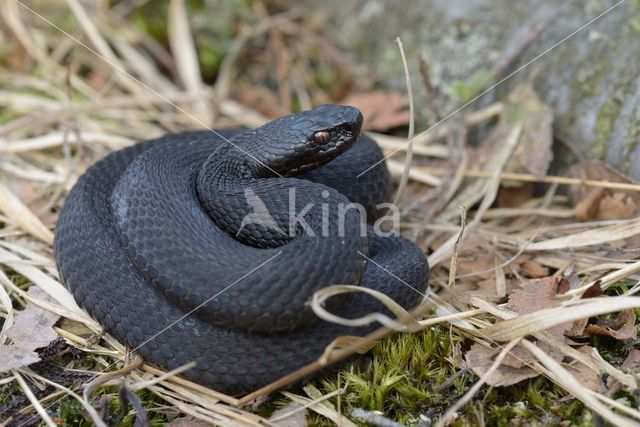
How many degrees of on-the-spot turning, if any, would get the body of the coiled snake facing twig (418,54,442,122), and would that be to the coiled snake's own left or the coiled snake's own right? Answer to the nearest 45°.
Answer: approximately 45° to the coiled snake's own left

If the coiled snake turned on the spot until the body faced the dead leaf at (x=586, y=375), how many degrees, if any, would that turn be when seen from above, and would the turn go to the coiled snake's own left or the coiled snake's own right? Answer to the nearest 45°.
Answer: approximately 45° to the coiled snake's own right

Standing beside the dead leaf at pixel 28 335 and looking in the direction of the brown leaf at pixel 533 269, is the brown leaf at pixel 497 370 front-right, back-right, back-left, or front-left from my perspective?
front-right

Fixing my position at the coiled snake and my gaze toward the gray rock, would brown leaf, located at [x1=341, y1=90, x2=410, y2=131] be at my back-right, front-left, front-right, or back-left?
front-left

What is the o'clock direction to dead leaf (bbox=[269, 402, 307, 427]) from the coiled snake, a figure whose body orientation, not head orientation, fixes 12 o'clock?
The dead leaf is roughly at 3 o'clock from the coiled snake.

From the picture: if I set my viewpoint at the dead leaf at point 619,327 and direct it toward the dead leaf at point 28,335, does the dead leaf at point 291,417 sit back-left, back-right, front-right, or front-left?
front-left

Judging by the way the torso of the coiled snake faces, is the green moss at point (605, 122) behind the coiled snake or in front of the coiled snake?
in front

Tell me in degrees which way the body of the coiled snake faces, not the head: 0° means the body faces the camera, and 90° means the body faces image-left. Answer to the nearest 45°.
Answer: approximately 270°

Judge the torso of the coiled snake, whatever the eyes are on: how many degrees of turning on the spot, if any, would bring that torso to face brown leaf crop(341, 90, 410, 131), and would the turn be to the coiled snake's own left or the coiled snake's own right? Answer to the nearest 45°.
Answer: approximately 45° to the coiled snake's own left

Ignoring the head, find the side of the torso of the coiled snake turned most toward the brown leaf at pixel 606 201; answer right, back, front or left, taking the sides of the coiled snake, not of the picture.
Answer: front

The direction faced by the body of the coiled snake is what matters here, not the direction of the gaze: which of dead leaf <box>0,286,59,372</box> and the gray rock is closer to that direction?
the gray rock

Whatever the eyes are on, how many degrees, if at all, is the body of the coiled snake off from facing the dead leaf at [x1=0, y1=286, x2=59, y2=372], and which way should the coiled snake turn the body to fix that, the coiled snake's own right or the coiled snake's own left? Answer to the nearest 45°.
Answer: approximately 180°

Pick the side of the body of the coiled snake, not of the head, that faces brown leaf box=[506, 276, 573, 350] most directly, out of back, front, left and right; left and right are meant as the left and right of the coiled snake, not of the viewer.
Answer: front
